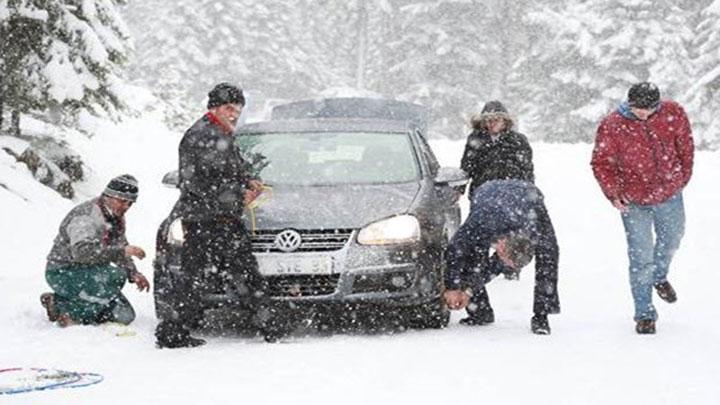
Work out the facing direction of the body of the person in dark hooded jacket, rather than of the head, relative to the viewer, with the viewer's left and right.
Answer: facing the viewer

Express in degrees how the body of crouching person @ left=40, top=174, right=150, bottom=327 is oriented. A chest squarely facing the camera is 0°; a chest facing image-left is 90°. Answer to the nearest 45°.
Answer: approximately 270°

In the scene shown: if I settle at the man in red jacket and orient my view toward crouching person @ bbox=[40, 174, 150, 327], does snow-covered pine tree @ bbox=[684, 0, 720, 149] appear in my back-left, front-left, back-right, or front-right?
back-right

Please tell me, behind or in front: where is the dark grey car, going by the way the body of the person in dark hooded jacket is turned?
in front

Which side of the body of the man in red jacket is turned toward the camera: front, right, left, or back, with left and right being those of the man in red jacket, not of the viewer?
front

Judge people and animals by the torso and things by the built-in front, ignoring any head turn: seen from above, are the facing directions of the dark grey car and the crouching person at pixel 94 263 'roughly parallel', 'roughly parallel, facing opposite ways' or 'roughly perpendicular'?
roughly perpendicular
